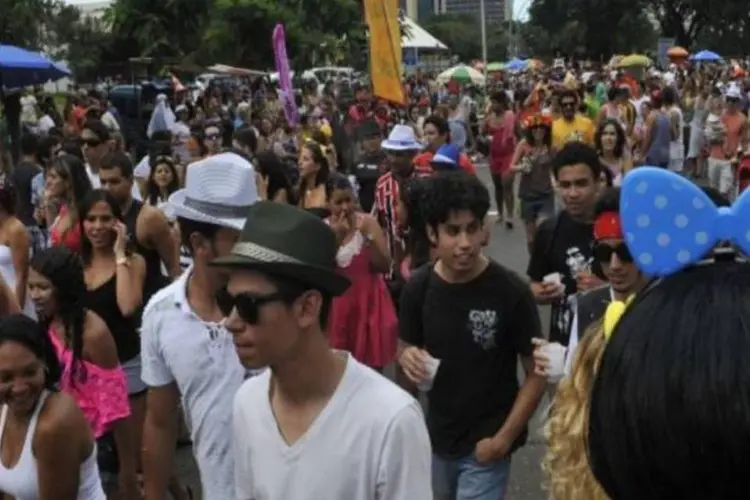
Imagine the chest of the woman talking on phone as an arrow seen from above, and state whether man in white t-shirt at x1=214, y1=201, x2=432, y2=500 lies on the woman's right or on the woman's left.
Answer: on the woman's left

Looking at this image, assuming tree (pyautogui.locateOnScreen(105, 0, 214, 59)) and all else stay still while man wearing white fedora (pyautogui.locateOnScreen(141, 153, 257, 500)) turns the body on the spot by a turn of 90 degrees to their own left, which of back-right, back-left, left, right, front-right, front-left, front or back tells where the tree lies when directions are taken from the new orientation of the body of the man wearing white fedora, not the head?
front-left

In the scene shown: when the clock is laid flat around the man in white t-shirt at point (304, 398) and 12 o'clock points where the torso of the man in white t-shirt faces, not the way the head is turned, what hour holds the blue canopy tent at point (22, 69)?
The blue canopy tent is roughly at 4 o'clock from the man in white t-shirt.

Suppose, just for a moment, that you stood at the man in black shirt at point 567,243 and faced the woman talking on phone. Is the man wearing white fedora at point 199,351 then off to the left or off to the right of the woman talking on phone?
left

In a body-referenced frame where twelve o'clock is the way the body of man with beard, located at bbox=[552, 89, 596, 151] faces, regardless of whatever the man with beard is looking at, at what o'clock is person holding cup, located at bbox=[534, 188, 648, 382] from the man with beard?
The person holding cup is roughly at 12 o'clock from the man with beard.

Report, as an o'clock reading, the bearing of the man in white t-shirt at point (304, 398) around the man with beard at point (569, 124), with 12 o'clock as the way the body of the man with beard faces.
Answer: The man in white t-shirt is roughly at 12 o'clock from the man with beard.

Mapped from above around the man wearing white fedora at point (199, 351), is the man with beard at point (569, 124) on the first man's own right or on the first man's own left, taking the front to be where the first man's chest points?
on the first man's own left

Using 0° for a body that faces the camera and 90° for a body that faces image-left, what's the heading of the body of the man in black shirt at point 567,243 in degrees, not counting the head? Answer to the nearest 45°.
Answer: approximately 0°
